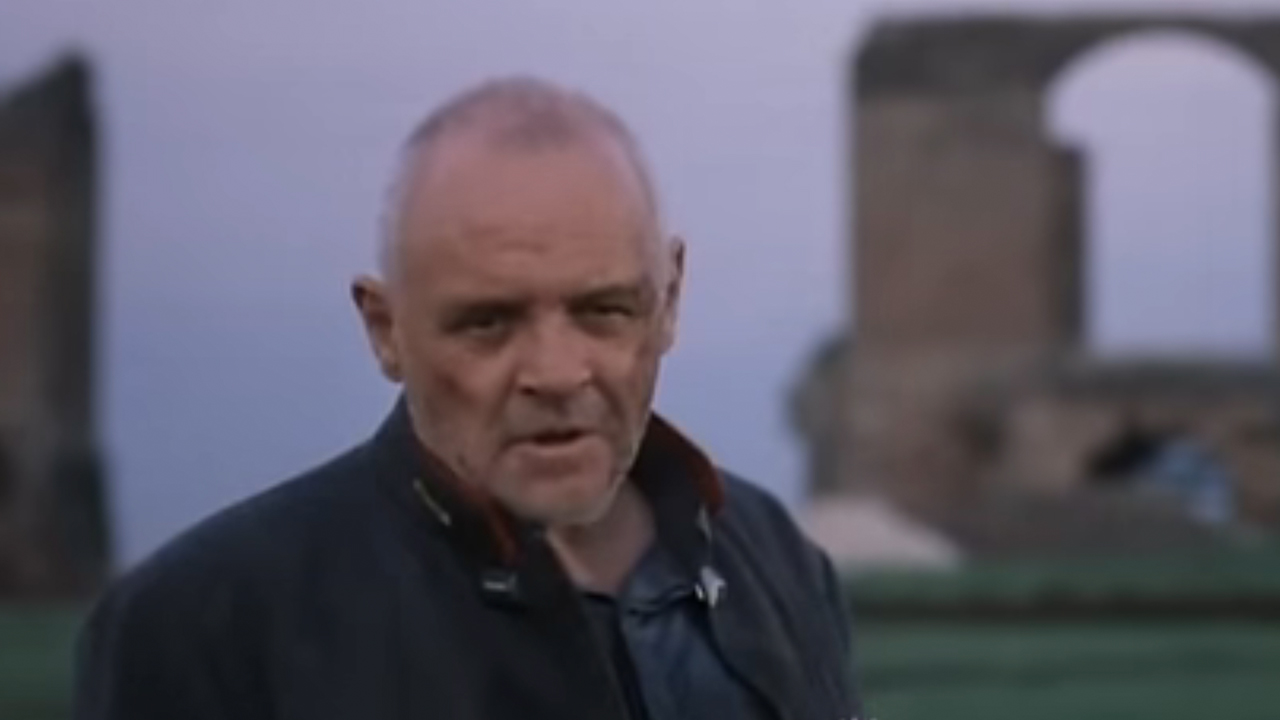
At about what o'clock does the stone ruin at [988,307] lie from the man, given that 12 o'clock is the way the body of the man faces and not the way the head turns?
The stone ruin is roughly at 8 o'clock from the man.

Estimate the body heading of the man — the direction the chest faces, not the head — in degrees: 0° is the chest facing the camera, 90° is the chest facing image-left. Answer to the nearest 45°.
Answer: approximately 315°

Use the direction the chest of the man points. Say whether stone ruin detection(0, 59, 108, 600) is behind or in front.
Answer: behind
